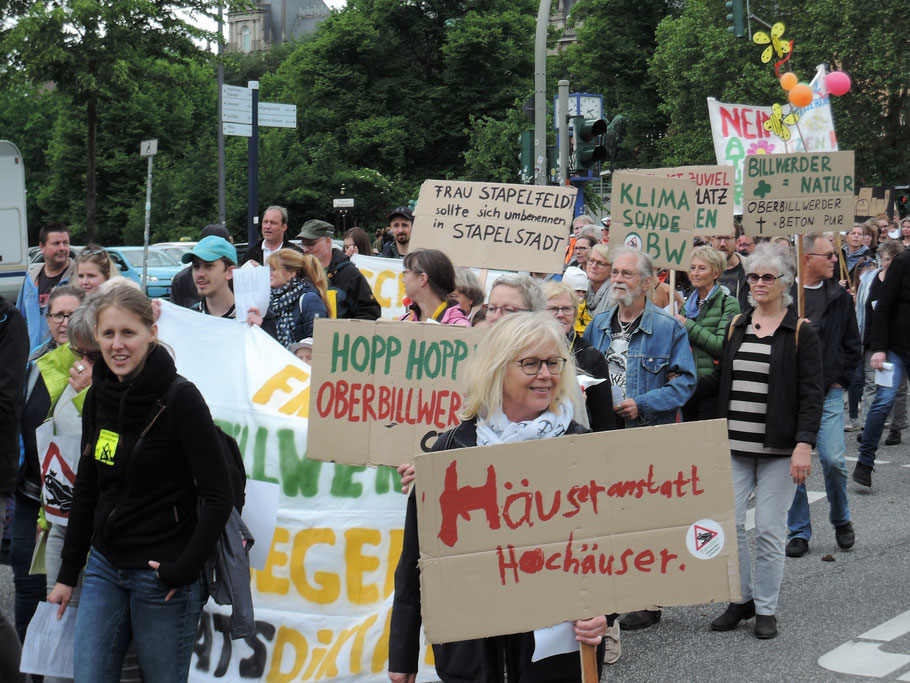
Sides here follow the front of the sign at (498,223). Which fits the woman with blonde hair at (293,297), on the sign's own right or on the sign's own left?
on the sign's own right

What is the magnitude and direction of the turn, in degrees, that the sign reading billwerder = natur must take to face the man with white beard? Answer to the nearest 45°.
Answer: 0° — it already faces them

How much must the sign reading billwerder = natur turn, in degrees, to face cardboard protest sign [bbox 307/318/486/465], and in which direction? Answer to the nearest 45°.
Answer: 0° — it already faces it

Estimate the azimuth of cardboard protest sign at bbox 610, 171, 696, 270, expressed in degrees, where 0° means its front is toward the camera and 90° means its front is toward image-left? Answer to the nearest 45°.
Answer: approximately 0°
